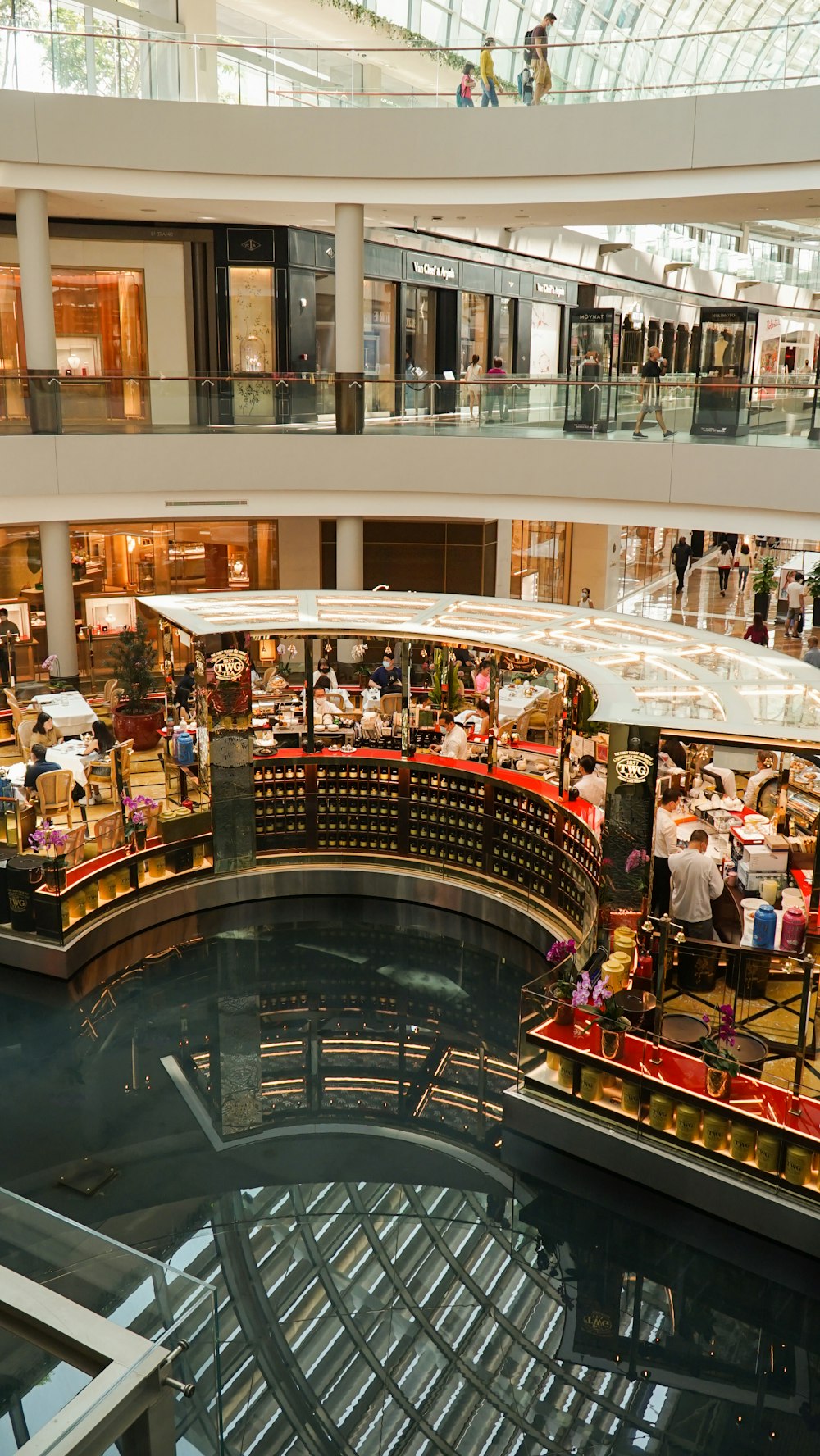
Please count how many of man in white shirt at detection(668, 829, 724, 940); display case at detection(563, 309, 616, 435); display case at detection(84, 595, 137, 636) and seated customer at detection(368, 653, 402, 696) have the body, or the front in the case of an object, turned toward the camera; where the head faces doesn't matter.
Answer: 3

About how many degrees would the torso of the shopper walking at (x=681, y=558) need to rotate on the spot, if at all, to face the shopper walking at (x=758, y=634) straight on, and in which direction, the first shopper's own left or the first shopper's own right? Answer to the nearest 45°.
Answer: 0° — they already face them
